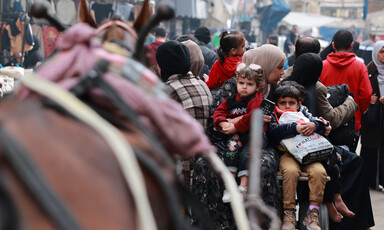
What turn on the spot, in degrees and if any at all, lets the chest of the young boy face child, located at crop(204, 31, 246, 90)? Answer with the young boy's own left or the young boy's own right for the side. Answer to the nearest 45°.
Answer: approximately 135° to the young boy's own right

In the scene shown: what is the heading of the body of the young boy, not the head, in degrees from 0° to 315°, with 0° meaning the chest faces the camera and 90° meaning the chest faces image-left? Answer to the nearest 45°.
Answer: approximately 0°

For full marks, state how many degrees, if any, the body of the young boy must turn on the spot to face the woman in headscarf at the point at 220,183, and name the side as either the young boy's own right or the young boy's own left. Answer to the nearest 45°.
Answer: approximately 90° to the young boy's own right

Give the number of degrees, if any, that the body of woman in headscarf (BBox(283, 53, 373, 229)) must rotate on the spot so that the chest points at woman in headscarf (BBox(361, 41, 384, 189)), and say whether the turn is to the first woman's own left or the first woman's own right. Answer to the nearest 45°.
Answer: approximately 45° to the first woman's own left
